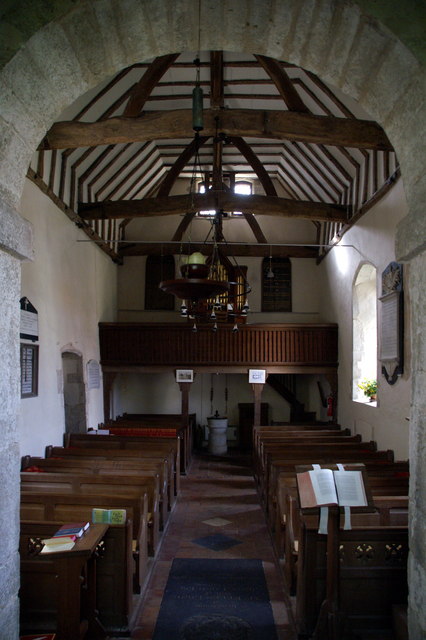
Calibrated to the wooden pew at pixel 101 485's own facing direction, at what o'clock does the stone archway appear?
The stone archway is roughly at 12 o'clock from the wooden pew.

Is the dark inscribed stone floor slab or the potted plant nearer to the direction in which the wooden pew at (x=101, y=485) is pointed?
the dark inscribed stone floor slab

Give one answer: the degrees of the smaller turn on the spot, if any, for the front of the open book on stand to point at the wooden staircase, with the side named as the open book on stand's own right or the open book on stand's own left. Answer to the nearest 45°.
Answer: approximately 180°

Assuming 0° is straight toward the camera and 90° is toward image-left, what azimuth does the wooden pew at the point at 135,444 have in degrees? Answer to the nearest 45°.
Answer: approximately 0°

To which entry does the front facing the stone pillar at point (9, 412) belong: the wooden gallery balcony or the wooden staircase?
the wooden gallery balcony

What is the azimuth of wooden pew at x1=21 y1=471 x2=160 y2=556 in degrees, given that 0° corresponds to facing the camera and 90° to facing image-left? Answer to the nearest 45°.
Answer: approximately 0°
